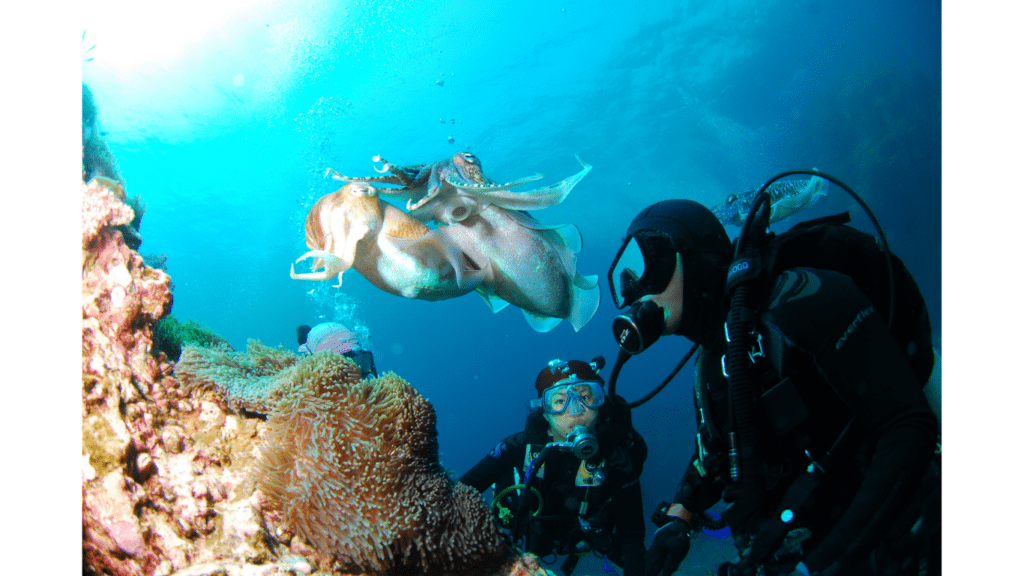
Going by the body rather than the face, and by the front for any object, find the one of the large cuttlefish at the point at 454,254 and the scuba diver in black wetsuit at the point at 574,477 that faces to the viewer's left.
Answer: the large cuttlefish

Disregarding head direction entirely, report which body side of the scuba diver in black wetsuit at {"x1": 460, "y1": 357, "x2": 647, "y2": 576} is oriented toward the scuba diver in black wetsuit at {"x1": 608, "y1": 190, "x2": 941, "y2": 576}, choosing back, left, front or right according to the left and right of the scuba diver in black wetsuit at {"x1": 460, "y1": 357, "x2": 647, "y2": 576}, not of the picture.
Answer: front

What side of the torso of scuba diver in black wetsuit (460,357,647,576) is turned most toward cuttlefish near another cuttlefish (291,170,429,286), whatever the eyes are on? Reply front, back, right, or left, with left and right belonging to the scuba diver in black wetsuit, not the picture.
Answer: front

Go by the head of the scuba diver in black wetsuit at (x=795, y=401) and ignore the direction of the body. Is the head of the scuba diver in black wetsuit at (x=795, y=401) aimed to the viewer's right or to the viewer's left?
to the viewer's left

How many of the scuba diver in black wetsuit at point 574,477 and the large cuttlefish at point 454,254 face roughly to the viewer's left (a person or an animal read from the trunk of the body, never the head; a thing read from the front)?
1

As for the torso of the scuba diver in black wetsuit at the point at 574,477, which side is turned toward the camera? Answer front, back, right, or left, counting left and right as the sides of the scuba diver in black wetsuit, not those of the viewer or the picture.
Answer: front
